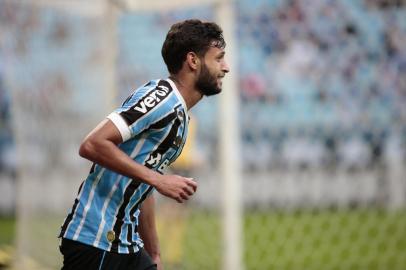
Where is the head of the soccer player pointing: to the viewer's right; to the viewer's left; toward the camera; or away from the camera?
to the viewer's right

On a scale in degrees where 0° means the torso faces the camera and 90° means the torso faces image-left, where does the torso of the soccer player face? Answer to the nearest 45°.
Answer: approximately 270°
